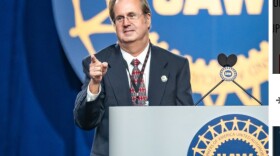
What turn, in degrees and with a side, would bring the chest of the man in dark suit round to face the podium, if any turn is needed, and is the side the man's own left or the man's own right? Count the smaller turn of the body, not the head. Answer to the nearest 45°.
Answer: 0° — they already face it

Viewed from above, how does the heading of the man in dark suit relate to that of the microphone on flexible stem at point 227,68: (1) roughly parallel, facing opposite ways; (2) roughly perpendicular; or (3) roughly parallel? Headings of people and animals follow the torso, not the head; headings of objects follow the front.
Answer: roughly parallel, facing opposite ways

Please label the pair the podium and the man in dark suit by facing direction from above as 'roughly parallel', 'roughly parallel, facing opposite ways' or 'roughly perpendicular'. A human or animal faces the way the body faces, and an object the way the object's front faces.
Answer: roughly parallel

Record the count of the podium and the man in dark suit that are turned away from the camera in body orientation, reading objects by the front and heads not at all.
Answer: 0

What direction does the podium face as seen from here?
toward the camera

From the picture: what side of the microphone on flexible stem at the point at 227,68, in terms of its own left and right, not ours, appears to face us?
back

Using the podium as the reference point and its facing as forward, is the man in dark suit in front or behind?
behind

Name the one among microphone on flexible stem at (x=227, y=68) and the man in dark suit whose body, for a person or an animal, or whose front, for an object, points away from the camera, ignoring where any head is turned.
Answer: the microphone on flexible stem

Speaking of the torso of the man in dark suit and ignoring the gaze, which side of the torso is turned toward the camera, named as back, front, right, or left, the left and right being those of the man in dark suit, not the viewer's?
front
